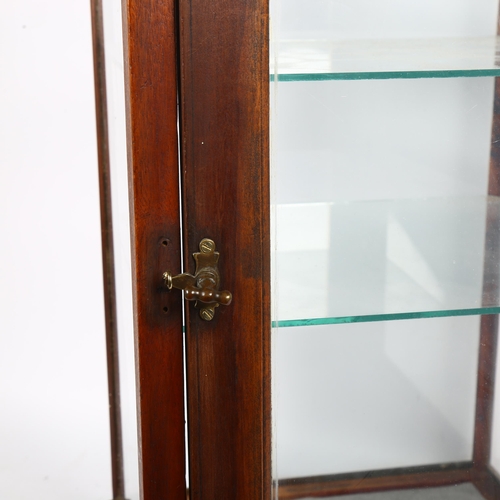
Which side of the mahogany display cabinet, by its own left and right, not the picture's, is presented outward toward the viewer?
front
